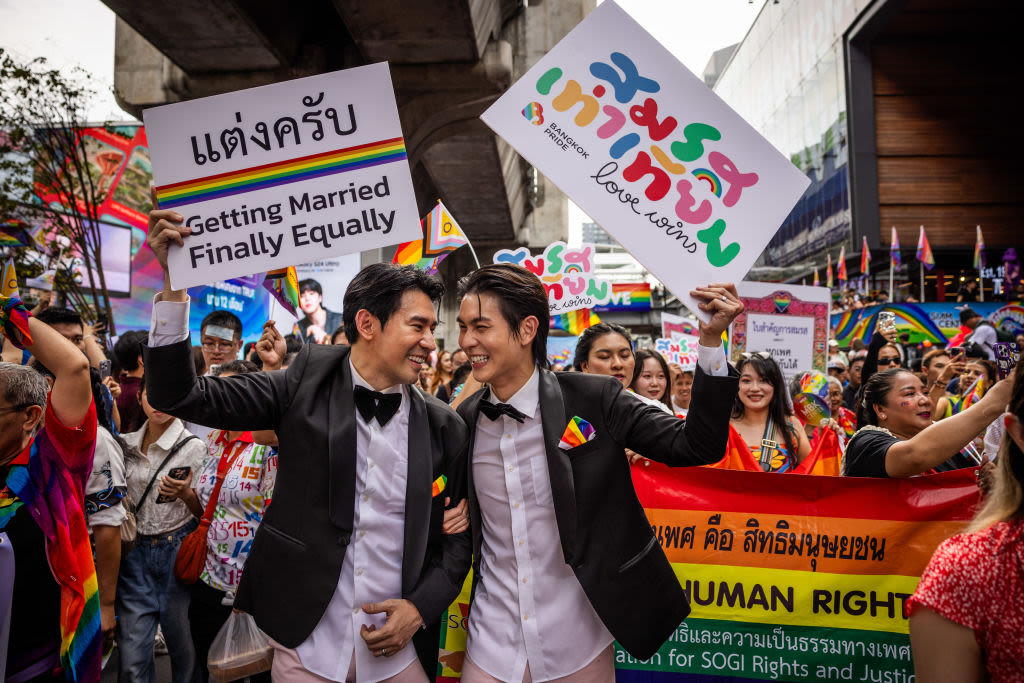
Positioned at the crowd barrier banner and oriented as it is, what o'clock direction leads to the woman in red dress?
The woman in red dress is roughly at 12 o'clock from the crowd barrier banner.

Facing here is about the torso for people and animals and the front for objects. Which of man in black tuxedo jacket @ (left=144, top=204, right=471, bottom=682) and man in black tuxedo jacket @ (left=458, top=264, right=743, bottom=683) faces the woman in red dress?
man in black tuxedo jacket @ (left=144, top=204, right=471, bottom=682)

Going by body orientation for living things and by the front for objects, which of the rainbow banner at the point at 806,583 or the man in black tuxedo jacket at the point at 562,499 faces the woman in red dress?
the rainbow banner

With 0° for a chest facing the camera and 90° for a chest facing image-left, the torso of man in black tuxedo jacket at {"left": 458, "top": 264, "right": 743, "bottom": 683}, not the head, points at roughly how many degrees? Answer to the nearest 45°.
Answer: approximately 45°

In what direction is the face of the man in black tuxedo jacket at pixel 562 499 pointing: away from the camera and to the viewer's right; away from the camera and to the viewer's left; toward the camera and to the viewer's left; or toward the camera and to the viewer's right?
toward the camera and to the viewer's left

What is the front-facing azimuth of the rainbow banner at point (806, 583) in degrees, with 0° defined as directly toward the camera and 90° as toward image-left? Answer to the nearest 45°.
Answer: approximately 0°

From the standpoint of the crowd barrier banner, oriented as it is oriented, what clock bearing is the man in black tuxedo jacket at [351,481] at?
The man in black tuxedo jacket is roughly at 12 o'clock from the crowd barrier banner.

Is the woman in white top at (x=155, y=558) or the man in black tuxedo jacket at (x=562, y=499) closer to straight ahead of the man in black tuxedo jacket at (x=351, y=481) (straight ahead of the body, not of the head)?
the man in black tuxedo jacket

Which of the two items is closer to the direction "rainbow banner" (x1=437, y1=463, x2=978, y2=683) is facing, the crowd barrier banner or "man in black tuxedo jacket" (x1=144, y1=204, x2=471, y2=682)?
the man in black tuxedo jacket

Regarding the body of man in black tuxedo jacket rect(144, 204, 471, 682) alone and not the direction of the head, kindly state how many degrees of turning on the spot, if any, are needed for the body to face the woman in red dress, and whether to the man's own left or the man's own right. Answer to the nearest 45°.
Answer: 0° — they already face them

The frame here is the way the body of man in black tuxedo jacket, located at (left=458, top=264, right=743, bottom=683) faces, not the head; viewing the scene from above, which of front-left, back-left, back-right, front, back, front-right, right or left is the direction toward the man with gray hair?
front-right

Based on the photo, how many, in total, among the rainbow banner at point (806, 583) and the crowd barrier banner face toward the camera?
2
